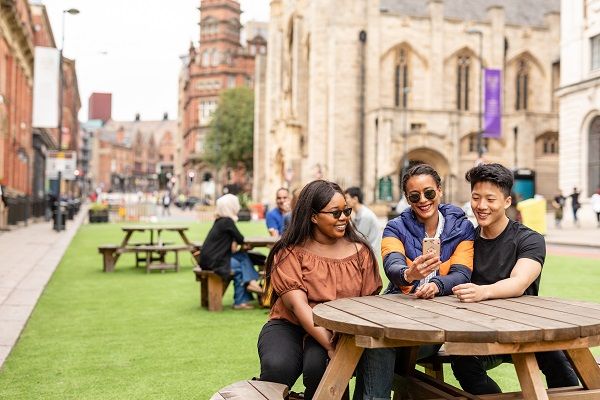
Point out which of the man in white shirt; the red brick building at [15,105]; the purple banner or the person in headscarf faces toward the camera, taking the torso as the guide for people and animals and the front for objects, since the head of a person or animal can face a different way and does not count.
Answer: the purple banner

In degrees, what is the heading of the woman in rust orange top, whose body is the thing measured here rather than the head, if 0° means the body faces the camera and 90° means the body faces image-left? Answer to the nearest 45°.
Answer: approximately 315°

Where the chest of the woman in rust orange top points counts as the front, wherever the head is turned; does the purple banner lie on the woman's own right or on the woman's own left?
on the woman's own left

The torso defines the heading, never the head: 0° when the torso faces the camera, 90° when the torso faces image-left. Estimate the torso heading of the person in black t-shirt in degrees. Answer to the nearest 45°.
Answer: approximately 45°

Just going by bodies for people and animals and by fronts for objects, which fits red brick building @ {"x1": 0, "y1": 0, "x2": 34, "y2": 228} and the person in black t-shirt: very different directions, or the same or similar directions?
very different directions

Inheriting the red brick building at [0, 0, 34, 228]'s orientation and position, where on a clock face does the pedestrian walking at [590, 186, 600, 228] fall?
The pedestrian walking is roughly at 1 o'clock from the red brick building.

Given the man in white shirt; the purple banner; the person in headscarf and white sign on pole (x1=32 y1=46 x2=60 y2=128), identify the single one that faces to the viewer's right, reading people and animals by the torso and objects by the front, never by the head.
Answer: the person in headscarf

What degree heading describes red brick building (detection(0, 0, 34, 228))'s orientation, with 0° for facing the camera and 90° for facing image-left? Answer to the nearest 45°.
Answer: approximately 270°

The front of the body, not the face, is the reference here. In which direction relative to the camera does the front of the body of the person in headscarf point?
to the viewer's right

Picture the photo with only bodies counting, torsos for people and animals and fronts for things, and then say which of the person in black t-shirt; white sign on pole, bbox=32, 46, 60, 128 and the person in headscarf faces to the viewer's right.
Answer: the person in headscarf
